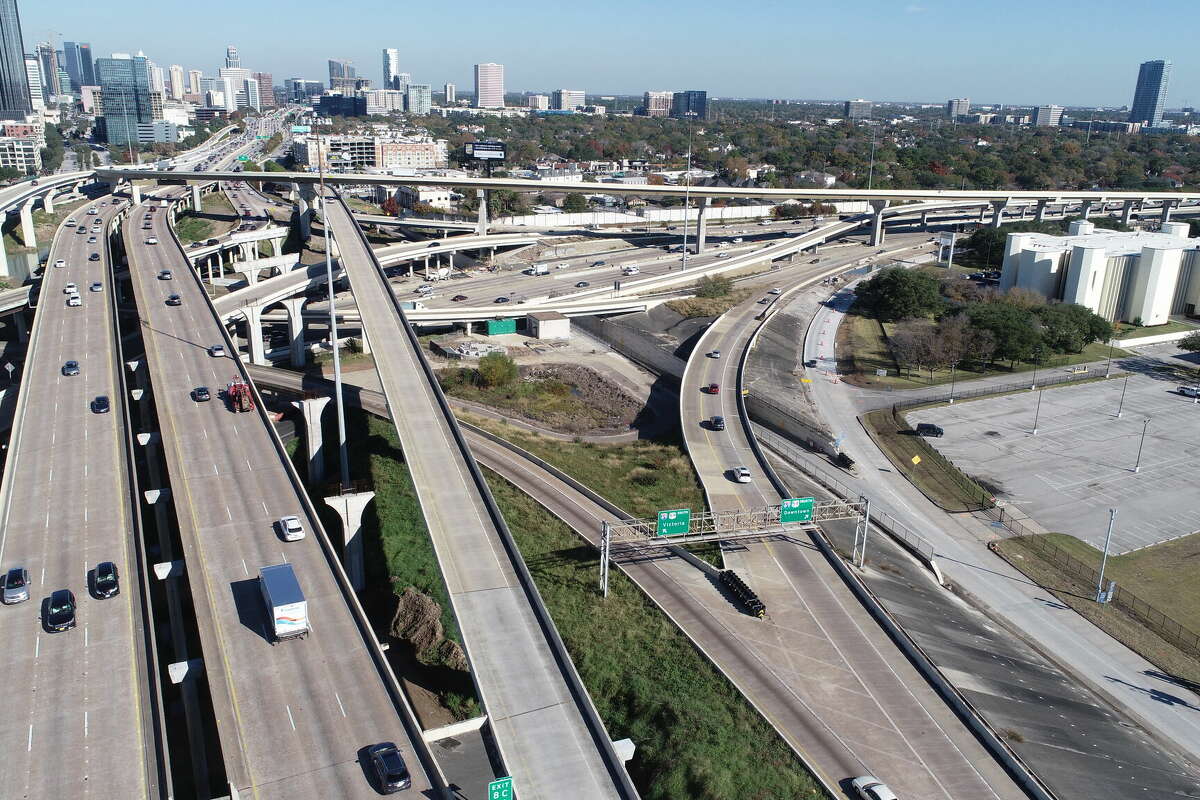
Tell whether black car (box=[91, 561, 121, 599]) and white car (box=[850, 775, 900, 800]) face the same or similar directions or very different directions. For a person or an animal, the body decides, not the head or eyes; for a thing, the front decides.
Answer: very different directions

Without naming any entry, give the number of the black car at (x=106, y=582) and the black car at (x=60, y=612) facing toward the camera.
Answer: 2

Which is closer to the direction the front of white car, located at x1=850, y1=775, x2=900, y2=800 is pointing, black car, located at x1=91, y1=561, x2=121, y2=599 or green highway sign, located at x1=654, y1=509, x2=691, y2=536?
the green highway sign

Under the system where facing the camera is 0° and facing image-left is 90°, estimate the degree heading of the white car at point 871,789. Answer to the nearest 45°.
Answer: approximately 135°

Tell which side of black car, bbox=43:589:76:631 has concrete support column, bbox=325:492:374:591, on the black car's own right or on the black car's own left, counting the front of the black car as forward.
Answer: on the black car's own left

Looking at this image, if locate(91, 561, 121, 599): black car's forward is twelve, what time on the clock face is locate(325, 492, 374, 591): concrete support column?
The concrete support column is roughly at 8 o'clock from the black car.

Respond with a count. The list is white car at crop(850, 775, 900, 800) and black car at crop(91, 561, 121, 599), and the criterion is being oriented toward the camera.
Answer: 1

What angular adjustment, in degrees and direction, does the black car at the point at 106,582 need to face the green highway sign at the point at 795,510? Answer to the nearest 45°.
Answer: approximately 90° to its left

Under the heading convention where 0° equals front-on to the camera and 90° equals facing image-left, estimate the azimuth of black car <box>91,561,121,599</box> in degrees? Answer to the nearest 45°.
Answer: approximately 0°

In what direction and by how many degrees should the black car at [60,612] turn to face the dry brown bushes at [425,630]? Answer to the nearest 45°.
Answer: approximately 90° to its left

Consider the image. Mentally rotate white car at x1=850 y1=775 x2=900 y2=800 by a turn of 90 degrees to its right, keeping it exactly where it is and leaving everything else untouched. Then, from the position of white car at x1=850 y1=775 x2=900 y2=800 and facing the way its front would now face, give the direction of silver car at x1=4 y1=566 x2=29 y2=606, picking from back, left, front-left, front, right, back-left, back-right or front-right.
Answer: back-left

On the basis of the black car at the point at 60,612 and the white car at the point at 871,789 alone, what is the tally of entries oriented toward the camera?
1

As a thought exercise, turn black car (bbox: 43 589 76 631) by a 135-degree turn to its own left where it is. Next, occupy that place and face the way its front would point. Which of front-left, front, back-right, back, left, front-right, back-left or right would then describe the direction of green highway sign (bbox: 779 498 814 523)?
front-right

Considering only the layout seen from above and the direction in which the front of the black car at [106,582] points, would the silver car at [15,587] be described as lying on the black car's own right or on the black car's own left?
on the black car's own right
